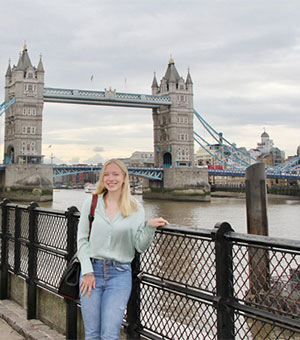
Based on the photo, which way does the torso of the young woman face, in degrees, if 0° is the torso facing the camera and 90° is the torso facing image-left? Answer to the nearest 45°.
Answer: approximately 0°

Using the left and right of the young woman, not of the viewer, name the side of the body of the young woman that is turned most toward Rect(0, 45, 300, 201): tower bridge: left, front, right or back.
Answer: back
